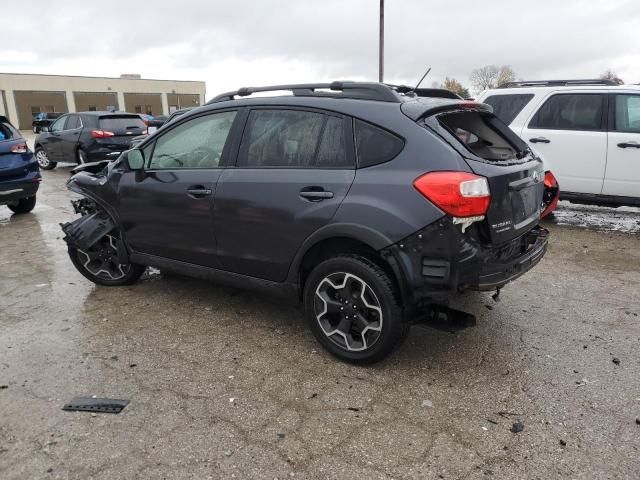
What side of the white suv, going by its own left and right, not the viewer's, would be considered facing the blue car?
back

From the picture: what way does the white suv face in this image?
to the viewer's right

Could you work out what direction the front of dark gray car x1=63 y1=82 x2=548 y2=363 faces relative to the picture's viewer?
facing away from the viewer and to the left of the viewer

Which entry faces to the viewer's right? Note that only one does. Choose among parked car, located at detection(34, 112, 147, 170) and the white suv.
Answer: the white suv

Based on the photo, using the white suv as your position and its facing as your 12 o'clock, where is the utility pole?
The utility pole is roughly at 8 o'clock from the white suv.

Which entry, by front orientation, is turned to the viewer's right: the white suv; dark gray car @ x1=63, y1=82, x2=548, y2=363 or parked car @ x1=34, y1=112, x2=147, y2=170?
the white suv

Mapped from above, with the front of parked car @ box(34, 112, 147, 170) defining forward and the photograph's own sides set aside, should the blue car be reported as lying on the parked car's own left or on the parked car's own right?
on the parked car's own left

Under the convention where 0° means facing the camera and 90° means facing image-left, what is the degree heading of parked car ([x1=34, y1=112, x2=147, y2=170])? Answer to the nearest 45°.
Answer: approximately 135°

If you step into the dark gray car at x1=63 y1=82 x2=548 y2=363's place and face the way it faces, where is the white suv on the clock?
The white suv is roughly at 3 o'clock from the dark gray car.

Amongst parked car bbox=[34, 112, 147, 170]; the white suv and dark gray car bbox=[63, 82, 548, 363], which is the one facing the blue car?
the dark gray car

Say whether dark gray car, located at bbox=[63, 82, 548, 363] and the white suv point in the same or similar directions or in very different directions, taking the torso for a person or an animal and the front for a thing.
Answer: very different directions
